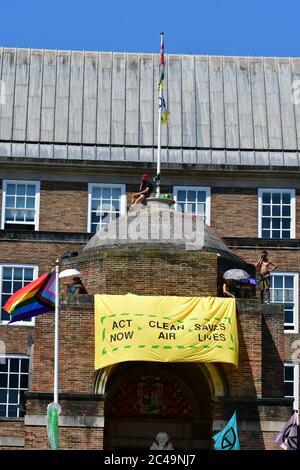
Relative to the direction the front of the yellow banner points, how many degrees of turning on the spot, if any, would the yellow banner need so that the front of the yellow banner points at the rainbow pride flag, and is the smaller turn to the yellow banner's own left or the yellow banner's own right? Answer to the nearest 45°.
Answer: approximately 90° to the yellow banner's own right

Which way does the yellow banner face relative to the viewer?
toward the camera

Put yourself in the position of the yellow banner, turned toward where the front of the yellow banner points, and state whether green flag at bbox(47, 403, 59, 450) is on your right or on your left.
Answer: on your right

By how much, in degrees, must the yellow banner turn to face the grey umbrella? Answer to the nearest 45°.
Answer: approximately 135° to its left

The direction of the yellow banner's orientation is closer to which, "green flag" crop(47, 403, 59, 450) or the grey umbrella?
the green flag
